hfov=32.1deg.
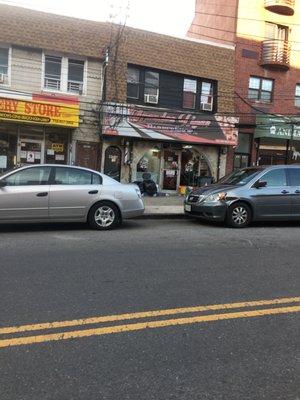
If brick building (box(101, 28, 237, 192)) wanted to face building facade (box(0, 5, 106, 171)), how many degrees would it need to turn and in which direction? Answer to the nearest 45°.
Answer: approximately 45° to its right

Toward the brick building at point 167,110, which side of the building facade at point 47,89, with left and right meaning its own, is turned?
left

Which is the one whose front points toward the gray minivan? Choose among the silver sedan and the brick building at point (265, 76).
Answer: the brick building

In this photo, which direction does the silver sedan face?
to the viewer's left

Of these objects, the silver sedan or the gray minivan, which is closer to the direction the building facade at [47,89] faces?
the silver sedan

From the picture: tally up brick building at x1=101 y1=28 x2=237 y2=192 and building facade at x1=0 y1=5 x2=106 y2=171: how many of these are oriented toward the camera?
2

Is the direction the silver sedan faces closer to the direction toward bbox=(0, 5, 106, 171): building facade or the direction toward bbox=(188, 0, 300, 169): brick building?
the building facade

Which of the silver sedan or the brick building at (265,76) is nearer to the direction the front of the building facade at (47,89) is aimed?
the silver sedan

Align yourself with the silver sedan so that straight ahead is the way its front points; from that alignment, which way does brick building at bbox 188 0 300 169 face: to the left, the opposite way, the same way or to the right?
to the left

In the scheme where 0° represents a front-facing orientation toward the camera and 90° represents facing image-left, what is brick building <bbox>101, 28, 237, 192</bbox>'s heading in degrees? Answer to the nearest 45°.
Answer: approximately 0°

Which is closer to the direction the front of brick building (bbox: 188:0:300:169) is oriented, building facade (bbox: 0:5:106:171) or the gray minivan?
the gray minivan

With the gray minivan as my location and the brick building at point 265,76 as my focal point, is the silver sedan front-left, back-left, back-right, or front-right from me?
back-left

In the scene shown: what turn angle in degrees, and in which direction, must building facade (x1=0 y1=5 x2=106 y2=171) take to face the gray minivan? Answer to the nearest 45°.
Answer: approximately 45° to its left

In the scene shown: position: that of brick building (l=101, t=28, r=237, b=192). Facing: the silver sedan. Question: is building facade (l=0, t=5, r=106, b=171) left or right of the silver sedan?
right
